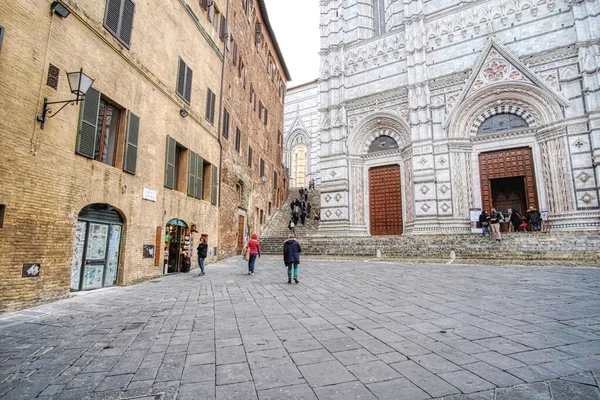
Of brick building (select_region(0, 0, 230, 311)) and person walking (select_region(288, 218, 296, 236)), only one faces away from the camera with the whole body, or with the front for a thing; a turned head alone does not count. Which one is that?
the person walking

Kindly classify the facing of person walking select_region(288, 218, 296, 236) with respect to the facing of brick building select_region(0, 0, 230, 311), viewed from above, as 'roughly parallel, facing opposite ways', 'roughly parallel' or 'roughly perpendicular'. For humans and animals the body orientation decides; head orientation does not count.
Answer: roughly perpendicular

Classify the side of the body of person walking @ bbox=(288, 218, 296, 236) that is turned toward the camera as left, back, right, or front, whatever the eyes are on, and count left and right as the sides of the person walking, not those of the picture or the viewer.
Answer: back

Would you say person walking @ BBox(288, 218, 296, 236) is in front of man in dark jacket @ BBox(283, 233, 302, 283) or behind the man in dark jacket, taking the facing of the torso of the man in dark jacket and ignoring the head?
in front

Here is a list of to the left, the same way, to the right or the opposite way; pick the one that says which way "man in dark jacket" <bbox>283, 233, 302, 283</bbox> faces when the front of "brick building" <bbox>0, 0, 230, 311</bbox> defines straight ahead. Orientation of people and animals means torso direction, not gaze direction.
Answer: to the left

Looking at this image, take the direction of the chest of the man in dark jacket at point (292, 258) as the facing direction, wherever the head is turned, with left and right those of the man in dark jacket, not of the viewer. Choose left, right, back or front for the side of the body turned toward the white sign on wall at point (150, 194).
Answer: left

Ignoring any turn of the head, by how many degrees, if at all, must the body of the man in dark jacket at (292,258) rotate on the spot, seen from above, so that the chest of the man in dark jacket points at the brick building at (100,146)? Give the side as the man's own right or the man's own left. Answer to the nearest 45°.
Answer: approximately 90° to the man's own left

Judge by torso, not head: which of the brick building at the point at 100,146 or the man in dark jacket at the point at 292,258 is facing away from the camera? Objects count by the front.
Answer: the man in dark jacket

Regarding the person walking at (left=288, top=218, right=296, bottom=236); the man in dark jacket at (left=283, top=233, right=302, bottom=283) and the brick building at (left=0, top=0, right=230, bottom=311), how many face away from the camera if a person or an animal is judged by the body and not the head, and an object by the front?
2

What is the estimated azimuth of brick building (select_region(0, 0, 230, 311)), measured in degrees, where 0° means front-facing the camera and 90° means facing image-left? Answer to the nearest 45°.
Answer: approximately 315°

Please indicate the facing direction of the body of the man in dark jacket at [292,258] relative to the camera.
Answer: away from the camera
